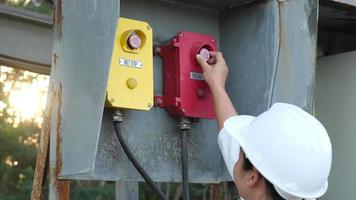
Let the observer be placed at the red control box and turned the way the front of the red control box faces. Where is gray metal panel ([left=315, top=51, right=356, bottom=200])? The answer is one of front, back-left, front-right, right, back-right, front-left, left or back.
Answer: left

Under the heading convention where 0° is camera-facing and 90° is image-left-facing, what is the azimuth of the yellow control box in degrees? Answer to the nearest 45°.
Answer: approximately 0°

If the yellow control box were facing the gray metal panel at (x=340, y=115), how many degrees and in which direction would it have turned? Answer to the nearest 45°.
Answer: approximately 135° to its left

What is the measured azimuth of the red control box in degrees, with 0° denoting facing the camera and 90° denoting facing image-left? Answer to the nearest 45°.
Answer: approximately 315°

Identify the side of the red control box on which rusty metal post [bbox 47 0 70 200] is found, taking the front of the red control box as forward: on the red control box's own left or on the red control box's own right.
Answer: on the red control box's own right
